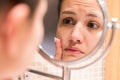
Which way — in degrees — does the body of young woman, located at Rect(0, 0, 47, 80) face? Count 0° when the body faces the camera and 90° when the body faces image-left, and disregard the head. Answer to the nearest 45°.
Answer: approximately 225°

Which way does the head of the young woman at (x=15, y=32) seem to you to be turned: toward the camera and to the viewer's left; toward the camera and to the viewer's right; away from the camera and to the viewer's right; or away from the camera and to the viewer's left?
away from the camera and to the viewer's right

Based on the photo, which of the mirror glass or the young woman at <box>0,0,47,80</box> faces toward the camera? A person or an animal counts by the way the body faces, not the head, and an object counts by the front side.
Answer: the mirror glass

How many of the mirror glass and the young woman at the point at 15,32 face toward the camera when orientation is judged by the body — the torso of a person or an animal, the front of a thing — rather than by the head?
1

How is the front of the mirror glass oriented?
toward the camera
